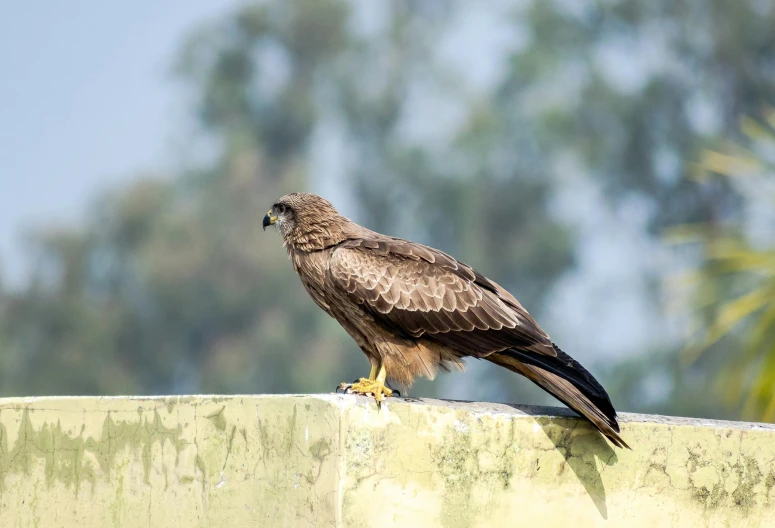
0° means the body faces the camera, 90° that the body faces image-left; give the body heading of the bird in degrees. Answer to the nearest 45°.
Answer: approximately 90°
